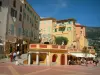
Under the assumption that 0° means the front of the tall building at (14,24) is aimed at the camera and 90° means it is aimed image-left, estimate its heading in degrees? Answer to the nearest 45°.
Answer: approximately 315°
